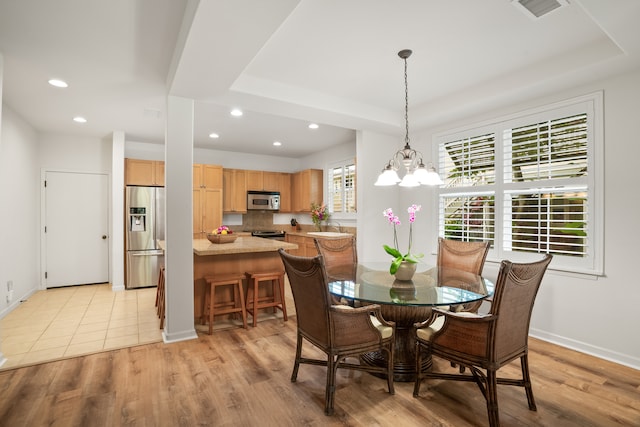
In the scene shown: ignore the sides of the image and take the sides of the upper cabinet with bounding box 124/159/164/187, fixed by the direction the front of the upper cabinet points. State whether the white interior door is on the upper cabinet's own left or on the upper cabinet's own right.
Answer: on the upper cabinet's own right

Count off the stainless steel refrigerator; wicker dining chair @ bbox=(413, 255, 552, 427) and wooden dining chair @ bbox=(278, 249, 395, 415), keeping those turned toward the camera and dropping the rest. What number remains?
1

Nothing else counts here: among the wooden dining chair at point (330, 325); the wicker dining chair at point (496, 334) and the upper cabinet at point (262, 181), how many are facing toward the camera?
1

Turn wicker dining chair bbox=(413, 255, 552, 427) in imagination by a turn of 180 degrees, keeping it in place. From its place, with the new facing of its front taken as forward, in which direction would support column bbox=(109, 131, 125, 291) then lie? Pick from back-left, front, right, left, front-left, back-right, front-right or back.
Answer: back-right

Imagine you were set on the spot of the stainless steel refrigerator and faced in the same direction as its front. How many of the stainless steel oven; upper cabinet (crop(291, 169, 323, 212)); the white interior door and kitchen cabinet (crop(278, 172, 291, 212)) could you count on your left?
3

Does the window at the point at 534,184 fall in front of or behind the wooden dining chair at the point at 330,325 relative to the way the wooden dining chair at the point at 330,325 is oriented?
in front

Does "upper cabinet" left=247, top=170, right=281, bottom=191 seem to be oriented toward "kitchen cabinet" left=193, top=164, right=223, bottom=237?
no

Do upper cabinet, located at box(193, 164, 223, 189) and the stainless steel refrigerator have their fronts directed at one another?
no

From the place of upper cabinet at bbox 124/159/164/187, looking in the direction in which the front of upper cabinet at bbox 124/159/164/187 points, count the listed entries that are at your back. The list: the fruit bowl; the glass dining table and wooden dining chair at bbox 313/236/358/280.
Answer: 0

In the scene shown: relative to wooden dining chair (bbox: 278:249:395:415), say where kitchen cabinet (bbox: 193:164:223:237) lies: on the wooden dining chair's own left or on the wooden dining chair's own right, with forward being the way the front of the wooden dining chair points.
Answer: on the wooden dining chair's own left

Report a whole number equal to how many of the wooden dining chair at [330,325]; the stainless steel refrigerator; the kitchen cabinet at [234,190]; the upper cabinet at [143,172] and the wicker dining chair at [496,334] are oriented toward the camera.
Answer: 3

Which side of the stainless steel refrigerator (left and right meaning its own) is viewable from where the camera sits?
front

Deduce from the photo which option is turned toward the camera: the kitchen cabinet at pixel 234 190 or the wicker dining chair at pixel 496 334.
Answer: the kitchen cabinet

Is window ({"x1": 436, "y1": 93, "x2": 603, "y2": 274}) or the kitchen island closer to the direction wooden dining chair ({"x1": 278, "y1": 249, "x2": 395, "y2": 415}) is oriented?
the window

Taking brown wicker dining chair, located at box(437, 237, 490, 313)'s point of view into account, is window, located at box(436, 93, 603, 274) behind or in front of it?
behind

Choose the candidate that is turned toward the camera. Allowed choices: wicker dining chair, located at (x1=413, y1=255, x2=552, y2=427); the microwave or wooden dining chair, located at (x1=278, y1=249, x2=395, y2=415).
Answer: the microwave

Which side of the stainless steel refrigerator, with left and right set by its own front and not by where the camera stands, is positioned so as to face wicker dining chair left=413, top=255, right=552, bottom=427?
front

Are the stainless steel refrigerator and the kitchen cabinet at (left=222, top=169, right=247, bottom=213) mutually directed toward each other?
no

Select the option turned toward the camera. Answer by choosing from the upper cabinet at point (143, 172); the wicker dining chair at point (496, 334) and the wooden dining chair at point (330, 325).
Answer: the upper cabinet

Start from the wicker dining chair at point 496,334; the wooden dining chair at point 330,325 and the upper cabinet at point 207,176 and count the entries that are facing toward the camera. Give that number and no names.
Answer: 1
